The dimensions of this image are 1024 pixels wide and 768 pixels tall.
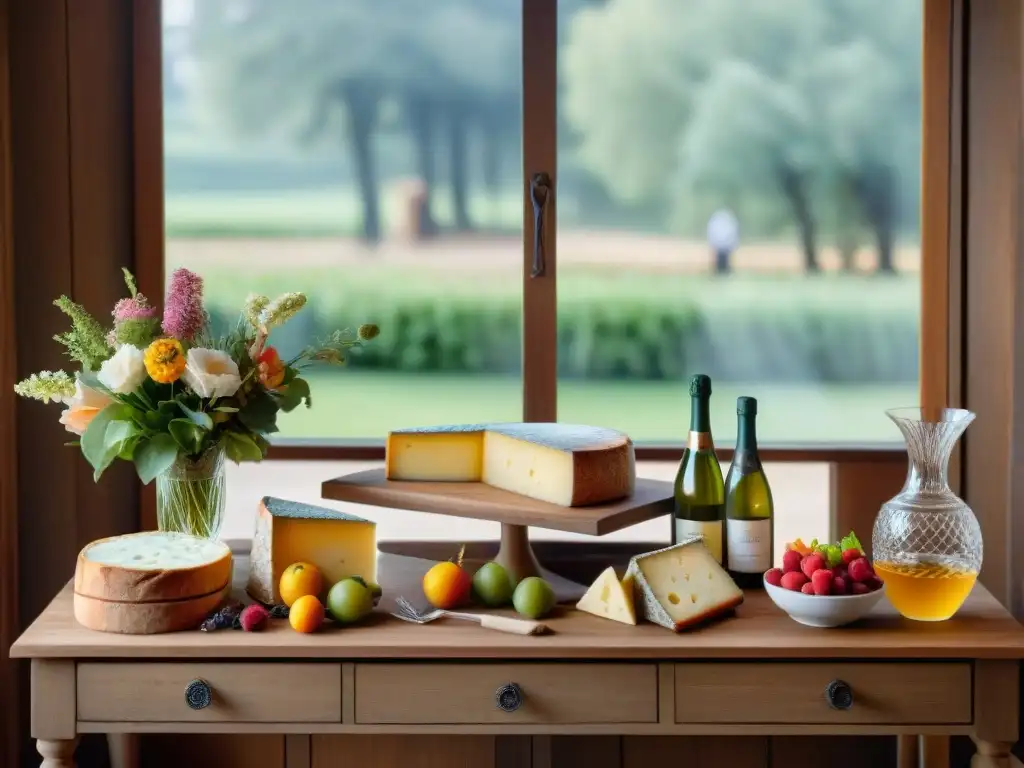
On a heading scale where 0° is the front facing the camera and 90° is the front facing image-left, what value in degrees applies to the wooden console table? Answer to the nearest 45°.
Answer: approximately 0°
